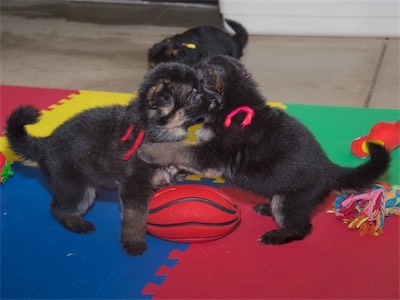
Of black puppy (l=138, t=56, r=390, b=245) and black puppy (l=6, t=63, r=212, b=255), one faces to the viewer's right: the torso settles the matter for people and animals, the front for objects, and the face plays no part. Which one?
black puppy (l=6, t=63, r=212, b=255)

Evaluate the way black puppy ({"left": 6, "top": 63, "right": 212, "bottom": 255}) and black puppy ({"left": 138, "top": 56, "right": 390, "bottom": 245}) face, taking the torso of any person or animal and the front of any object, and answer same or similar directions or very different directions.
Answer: very different directions

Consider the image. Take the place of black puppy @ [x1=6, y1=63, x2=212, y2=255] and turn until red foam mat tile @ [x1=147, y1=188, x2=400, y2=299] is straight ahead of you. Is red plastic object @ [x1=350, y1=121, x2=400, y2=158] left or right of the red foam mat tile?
left

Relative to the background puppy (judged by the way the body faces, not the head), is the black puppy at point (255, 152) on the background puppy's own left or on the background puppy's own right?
on the background puppy's own left

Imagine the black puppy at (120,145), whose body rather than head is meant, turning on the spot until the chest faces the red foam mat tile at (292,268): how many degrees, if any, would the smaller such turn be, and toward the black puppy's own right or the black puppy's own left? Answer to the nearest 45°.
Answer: approximately 45° to the black puppy's own right

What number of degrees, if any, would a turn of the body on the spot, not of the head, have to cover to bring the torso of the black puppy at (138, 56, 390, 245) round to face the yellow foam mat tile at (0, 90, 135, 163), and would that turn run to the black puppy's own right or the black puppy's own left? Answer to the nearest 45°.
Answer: approximately 45° to the black puppy's own right

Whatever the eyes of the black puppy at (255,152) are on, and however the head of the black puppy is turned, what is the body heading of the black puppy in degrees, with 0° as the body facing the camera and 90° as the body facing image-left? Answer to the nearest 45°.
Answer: approximately 90°

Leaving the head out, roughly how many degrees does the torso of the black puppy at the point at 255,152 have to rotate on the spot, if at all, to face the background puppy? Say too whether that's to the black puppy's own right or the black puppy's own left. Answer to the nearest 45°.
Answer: approximately 90° to the black puppy's own right

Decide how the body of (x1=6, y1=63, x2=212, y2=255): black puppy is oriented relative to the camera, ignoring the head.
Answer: to the viewer's right

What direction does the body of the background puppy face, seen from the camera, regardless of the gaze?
to the viewer's left
